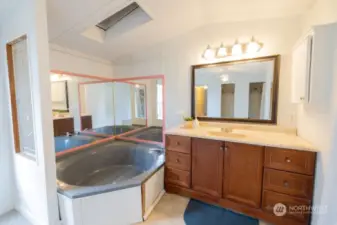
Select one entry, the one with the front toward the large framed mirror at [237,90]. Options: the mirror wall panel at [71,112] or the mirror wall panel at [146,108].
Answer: the mirror wall panel at [71,112]

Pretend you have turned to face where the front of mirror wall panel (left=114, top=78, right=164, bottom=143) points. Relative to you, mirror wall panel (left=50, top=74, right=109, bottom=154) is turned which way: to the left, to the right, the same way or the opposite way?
to the left

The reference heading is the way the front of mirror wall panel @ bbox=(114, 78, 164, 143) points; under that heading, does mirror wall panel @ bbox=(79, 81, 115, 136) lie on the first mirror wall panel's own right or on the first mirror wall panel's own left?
on the first mirror wall panel's own right

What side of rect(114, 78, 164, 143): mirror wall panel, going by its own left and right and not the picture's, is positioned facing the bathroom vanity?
left

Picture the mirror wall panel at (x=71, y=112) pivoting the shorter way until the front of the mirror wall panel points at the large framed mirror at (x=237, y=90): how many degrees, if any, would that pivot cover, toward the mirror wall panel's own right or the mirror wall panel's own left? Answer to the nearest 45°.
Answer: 0° — it already faces it

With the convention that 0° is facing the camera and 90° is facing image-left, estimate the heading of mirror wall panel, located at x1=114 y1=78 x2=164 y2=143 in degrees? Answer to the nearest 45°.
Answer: approximately 45°

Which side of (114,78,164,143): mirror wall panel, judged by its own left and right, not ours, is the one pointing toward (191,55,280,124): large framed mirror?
left

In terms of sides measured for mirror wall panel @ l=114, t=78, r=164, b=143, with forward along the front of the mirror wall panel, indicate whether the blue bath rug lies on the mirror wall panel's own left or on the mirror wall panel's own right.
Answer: on the mirror wall panel's own left
